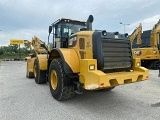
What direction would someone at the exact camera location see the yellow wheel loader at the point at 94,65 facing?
facing away from the viewer and to the left of the viewer

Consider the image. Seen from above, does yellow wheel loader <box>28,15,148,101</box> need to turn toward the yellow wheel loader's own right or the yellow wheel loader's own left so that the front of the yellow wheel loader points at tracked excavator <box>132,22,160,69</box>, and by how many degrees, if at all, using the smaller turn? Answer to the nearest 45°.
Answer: approximately 90° to the yellow wheel loader's own right
